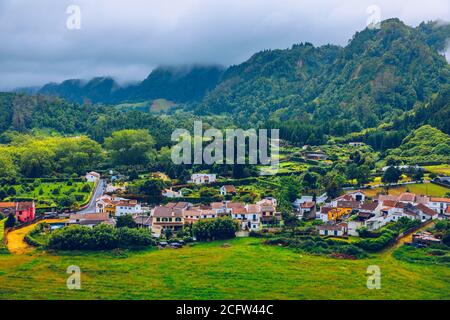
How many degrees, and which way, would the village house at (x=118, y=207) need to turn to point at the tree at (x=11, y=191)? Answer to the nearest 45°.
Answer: approximately 135° to its right

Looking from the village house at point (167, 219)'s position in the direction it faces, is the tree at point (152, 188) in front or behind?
behind

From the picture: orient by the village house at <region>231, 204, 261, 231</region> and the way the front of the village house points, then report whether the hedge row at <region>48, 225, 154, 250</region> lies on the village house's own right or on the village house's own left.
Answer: on the village house's own right

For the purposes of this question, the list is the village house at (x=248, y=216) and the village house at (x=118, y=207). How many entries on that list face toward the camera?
2

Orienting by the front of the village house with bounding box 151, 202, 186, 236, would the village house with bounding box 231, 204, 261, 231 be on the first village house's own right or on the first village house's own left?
on the first village house's own left

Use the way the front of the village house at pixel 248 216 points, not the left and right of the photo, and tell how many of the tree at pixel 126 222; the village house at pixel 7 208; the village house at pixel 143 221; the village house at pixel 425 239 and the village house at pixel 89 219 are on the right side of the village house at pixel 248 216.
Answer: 4

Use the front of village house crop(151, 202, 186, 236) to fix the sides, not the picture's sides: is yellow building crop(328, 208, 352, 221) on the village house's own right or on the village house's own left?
on the village house's own left

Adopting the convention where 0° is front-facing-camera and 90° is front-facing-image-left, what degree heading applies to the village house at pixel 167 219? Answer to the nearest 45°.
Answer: approximately 0°

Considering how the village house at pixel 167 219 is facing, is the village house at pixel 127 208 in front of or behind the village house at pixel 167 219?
behind
